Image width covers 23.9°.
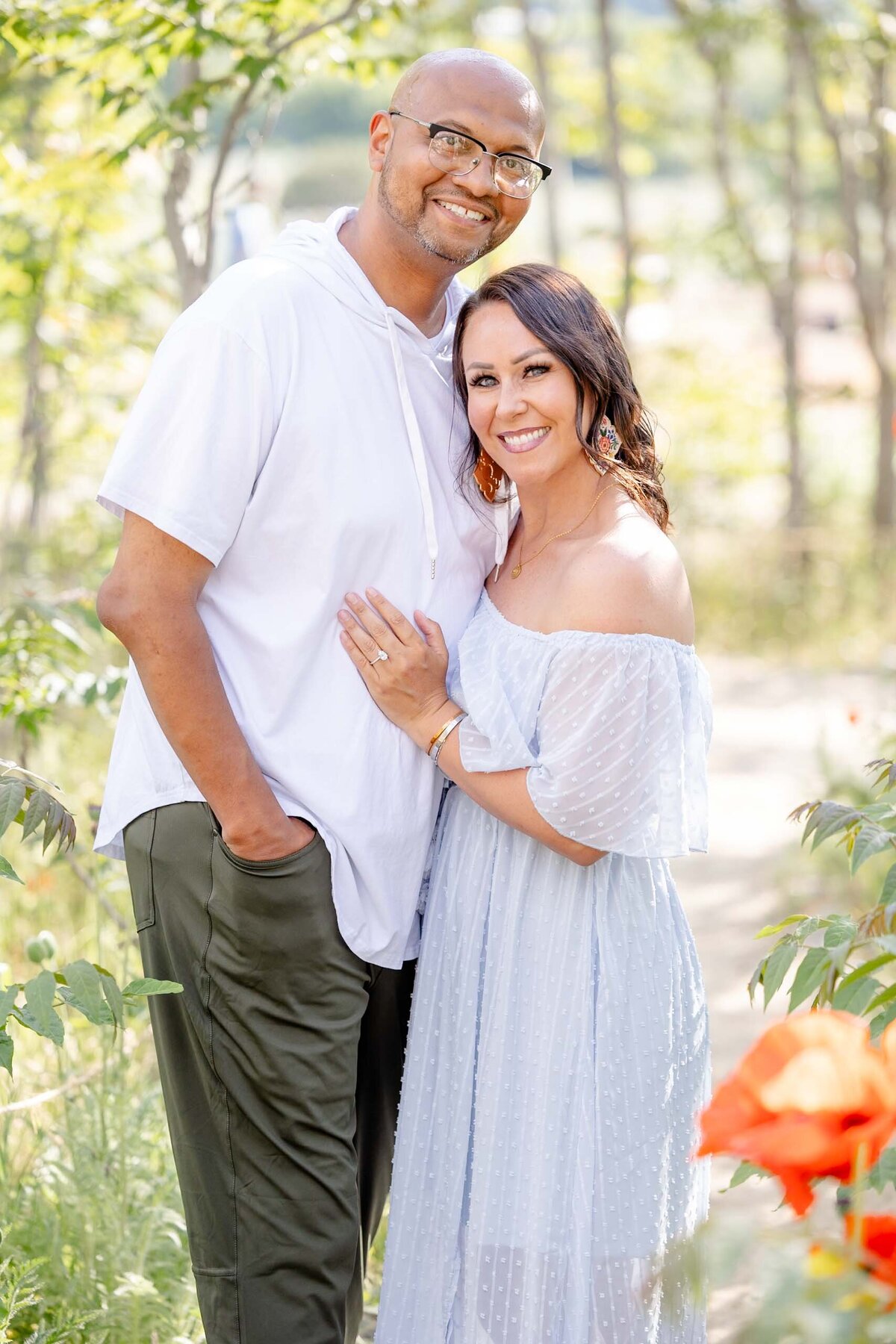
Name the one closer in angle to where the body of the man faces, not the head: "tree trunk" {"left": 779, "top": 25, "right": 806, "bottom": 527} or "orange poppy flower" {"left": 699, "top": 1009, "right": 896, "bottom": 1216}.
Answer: the orange poppy flower

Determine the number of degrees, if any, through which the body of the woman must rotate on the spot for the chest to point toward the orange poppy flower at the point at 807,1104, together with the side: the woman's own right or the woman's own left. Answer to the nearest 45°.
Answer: approximately 45° to the woman's own left

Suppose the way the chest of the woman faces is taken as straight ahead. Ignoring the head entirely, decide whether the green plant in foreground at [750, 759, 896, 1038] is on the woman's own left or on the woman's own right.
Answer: on the woman's own left

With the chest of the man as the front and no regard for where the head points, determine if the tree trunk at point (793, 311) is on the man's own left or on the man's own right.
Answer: on the man's own left

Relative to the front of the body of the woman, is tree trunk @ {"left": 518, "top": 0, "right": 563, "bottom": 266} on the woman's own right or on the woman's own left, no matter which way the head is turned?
on the woman's own right

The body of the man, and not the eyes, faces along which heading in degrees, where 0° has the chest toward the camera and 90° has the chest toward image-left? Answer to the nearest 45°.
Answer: approximately 315°

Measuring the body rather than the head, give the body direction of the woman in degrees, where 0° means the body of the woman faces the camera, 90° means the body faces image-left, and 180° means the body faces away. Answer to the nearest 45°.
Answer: approximately 45°
